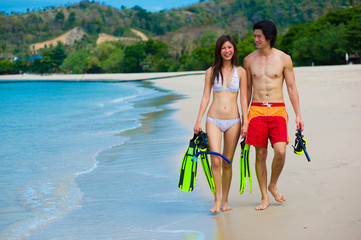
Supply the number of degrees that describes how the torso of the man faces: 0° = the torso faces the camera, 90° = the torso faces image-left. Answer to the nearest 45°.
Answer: approximately 0°

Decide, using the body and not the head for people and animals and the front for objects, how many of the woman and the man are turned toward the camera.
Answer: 2

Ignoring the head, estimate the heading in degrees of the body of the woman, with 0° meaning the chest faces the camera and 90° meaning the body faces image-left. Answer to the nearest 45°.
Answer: approximately 0°
